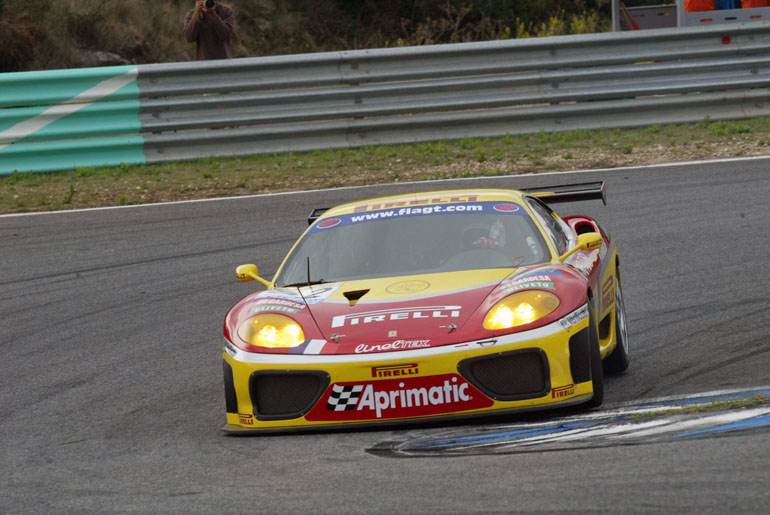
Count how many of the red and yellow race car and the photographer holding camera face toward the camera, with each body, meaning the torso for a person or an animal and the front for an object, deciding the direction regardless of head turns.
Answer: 2

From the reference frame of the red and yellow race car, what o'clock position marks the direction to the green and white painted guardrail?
The green and white painted guardrail is roughly at 5 o'clock from the red and yellow race car.

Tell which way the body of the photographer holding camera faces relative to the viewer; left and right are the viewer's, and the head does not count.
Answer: facing the viewer

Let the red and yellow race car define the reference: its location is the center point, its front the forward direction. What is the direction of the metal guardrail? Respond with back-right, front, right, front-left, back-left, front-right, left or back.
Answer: back

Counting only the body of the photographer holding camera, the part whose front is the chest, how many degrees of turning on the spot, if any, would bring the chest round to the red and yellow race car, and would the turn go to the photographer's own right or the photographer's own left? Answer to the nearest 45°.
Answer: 0° — they already face it

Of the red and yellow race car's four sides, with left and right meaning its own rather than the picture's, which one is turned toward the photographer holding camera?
back

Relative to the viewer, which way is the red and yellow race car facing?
toward the camera

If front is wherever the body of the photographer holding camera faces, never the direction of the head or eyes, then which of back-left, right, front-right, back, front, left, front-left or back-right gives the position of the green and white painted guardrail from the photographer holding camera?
front-right
